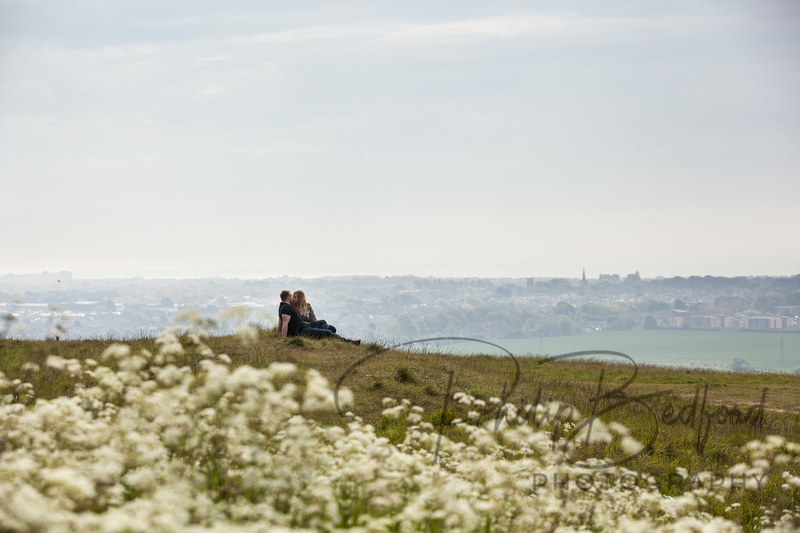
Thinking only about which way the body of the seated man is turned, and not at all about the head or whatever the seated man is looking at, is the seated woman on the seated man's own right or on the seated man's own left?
on the seated man's own left

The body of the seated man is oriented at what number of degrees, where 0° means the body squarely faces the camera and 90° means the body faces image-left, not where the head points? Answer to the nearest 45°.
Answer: approximately 270°
